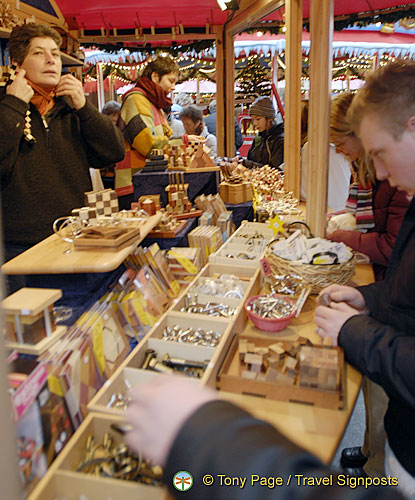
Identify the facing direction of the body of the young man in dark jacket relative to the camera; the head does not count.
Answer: to the viewer's left

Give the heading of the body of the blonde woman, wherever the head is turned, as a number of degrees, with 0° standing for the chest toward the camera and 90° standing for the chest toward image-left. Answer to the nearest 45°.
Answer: approximately 90°

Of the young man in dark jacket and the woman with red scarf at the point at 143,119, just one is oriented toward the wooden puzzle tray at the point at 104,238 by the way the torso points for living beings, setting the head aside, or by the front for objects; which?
the young man in dark jacket

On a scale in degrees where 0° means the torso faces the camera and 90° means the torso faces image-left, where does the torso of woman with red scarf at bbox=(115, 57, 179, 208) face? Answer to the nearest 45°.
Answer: approximately 270°

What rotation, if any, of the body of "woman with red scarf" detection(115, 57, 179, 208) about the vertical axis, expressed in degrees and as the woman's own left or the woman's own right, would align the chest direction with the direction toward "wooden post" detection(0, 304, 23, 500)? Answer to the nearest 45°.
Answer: approximately 90° to the woman's own right

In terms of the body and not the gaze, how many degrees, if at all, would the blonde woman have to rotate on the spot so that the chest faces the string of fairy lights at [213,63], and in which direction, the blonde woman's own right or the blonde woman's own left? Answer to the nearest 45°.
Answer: approximately 45° to the blonde woman's own right

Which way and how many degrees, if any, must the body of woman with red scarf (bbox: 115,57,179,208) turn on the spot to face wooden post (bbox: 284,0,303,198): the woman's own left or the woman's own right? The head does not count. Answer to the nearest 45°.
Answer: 0° — they already face it

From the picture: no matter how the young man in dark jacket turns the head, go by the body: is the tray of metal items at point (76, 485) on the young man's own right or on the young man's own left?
on the young man's own left

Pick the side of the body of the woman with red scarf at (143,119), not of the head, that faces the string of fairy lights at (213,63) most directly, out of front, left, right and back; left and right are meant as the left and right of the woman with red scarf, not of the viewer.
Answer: left

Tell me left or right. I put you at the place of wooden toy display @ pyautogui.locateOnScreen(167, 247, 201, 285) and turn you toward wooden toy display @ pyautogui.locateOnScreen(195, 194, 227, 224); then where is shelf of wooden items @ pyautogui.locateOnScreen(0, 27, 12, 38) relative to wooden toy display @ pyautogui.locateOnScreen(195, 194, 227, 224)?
left

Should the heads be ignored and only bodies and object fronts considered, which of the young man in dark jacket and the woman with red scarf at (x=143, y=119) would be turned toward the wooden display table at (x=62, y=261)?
the young man in dark jacket

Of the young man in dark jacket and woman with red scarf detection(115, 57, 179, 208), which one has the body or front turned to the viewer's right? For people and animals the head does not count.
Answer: the woman with red scarf
